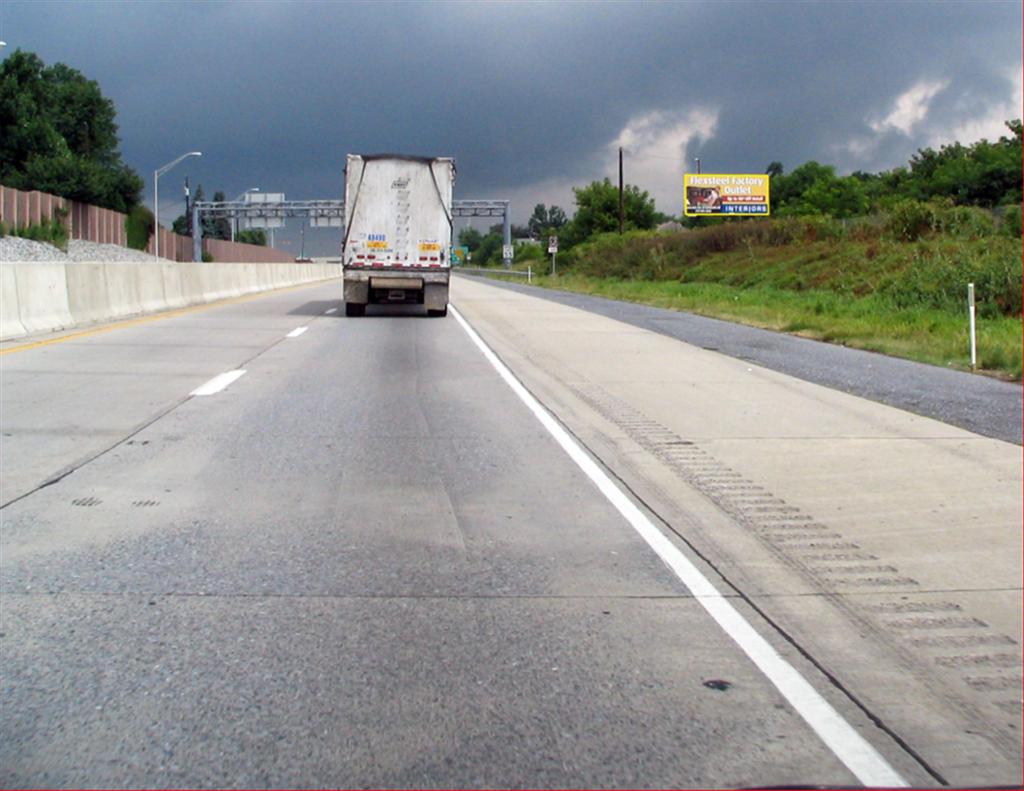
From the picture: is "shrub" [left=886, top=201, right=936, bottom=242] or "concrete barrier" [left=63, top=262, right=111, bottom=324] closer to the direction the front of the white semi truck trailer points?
the shrub

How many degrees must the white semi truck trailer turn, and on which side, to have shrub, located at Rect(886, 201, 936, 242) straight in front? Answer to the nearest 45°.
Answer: approximately 45° to its right

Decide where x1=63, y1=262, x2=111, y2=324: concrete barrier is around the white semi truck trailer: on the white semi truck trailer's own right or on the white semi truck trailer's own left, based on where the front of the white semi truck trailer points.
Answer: on the white semi truck trailer's own left

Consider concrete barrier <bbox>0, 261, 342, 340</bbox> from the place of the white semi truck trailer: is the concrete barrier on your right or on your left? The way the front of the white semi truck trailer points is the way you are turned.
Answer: on your left

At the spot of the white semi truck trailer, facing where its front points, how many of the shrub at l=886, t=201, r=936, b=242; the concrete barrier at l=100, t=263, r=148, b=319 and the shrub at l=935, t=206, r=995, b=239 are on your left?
1

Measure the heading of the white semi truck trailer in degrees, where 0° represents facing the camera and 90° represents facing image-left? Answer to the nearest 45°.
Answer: approximately 180°

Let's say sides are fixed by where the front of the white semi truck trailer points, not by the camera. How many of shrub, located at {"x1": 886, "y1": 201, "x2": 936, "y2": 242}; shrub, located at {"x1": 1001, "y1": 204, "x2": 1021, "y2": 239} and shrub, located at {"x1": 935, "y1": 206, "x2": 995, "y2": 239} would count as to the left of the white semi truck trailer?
0

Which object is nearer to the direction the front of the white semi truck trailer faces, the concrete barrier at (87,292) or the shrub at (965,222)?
the shrub

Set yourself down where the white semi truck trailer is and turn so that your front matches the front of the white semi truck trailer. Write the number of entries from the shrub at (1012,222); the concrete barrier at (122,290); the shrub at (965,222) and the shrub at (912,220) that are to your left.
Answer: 1

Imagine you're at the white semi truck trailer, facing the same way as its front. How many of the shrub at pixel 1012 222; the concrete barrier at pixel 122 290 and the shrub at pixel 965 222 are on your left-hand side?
1

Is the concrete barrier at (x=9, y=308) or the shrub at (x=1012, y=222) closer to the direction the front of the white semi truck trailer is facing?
the shrub

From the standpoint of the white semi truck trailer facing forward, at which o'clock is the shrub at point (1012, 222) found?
The shrub is roughly at 2 o'clock from the white semi truck trailer.

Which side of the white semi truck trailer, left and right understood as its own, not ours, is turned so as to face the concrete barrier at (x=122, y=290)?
left

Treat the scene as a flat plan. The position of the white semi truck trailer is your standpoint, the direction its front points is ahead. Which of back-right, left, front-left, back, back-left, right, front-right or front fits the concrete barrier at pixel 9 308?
back-left
